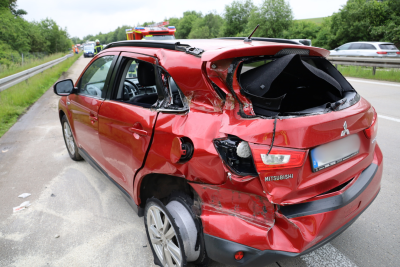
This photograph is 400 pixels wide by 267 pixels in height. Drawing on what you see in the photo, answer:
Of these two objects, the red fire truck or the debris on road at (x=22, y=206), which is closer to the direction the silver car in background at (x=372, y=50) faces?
the red fire truck

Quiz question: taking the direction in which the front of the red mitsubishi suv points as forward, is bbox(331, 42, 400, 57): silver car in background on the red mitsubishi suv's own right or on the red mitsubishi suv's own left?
on the red mitsubishi suv's own right

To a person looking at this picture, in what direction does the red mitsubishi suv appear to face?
facing away from the viewer and to the left of the viewer

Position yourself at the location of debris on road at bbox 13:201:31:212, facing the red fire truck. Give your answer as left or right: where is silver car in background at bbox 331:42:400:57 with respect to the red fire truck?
right

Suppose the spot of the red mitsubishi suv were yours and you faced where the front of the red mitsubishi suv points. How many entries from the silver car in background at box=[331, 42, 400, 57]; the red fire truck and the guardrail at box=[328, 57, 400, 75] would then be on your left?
0

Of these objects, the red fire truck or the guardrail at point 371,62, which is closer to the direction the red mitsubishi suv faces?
the red fire truck

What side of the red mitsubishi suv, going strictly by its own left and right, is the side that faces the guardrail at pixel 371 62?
right

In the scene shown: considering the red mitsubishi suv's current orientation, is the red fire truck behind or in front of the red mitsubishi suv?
in front

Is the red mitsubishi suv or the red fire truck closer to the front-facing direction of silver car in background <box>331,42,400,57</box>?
the red fire truck

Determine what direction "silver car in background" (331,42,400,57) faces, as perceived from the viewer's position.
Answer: facing away from the viewer and to the left of the viewer

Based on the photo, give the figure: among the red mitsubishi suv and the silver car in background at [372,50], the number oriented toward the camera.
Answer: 0
